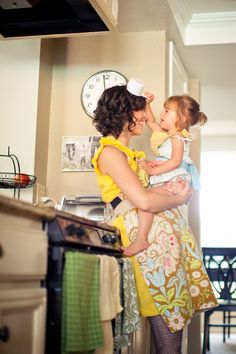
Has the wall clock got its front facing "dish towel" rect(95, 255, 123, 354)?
yes

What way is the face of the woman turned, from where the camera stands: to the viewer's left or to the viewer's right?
to the viewer's right

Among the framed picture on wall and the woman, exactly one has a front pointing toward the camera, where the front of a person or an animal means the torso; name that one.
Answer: the framed picture on wall

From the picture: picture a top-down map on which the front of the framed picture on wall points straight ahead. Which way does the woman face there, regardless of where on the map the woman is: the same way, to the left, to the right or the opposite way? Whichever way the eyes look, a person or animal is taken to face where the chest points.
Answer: to the left

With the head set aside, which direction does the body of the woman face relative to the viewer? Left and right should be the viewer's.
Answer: facing to the right of the viewer

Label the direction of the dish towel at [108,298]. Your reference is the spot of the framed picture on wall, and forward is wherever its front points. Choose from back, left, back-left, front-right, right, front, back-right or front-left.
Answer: front

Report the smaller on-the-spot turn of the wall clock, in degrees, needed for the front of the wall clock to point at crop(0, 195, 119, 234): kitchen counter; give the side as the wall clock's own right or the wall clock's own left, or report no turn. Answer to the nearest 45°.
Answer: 0° — it already faces it

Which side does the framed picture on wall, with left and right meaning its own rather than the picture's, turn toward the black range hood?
front

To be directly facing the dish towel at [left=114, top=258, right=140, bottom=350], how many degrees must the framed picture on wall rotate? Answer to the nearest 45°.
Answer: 0° — it already faces it

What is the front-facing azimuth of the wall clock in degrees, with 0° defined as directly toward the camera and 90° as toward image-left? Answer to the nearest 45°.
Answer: approximately 0°

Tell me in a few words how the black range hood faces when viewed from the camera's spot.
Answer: facing the viewer

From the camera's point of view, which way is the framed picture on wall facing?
toward the camera

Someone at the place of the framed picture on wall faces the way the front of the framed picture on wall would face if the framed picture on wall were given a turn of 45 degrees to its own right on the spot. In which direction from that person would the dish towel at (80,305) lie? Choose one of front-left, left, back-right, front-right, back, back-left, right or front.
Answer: front-left

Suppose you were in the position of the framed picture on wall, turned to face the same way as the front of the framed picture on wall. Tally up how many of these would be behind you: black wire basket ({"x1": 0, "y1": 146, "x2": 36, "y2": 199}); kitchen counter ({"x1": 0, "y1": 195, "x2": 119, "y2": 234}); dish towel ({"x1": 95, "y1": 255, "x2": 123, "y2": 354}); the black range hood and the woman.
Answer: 0

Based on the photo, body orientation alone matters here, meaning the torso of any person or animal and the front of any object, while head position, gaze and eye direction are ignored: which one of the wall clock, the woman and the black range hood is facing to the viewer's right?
the woman

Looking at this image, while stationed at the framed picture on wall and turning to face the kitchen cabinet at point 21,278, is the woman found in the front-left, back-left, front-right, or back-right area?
front-left
